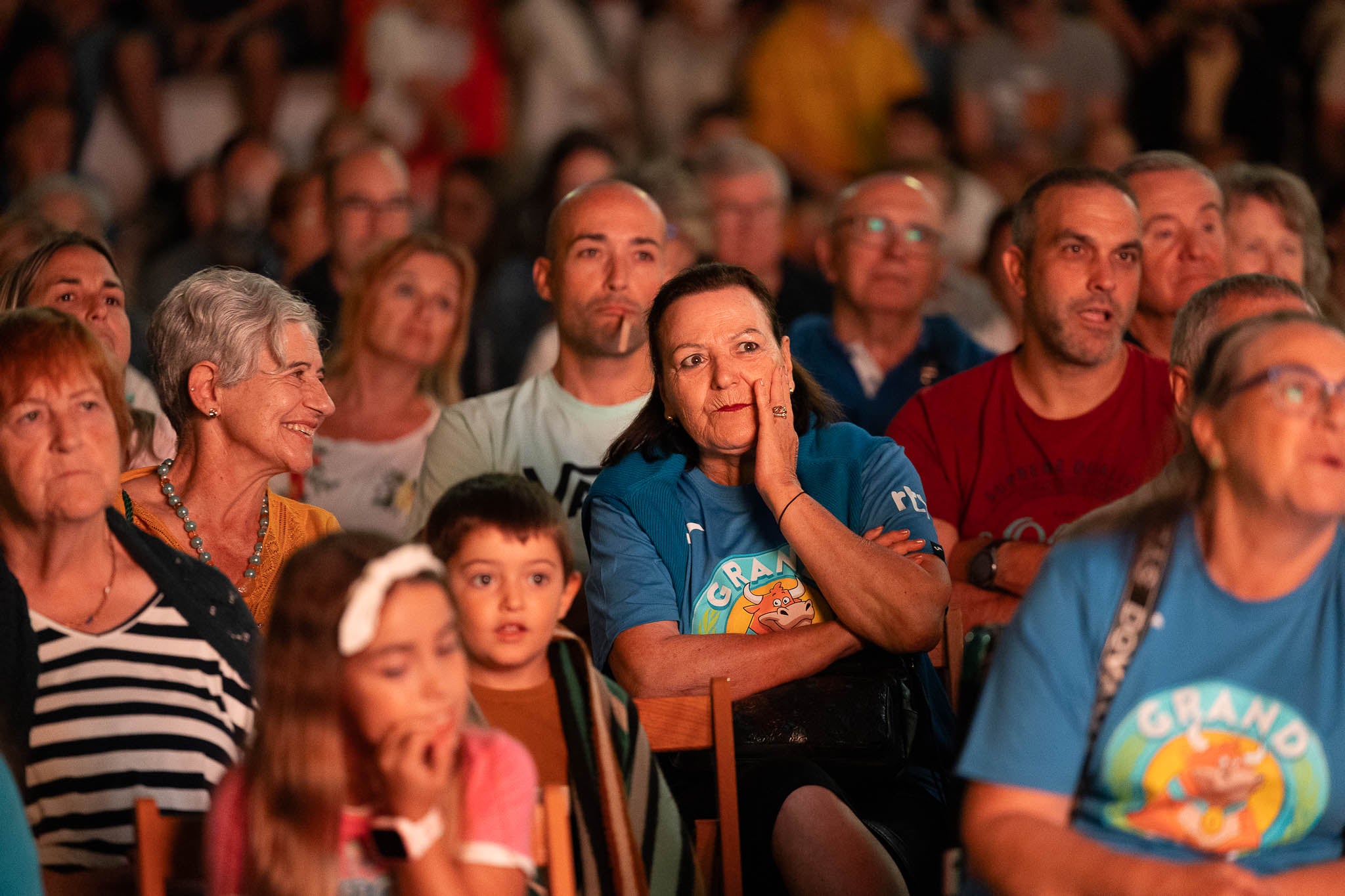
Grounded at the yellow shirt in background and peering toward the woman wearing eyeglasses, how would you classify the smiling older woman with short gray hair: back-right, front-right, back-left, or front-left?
front-right

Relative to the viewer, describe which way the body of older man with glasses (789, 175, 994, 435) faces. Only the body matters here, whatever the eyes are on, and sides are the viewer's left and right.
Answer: facing the viewer

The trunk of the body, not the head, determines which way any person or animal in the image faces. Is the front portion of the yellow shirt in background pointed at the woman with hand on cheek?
yes

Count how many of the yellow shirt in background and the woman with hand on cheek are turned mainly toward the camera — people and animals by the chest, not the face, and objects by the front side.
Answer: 2

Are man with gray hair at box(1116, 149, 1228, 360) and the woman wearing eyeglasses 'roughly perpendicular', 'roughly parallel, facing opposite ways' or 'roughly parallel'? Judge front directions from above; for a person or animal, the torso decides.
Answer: roughly parallel

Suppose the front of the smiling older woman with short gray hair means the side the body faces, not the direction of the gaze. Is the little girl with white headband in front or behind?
in front

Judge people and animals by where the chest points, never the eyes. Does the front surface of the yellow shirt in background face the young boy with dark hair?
yes

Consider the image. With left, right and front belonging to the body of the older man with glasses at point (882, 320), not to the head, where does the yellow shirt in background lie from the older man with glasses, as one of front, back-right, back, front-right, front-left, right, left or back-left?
back

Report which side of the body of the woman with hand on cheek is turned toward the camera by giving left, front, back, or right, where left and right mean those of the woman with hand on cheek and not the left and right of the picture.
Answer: front

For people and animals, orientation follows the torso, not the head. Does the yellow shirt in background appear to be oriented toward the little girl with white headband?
yes

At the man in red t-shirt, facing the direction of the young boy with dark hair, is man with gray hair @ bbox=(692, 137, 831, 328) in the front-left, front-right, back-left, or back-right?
back-right

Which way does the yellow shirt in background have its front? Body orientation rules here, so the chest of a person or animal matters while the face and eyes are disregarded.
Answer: toward the camera

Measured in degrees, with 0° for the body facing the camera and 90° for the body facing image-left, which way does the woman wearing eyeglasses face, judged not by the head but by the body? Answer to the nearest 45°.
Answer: approximately 315°

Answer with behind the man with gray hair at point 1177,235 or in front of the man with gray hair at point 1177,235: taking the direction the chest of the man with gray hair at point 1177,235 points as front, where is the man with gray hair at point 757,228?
behind

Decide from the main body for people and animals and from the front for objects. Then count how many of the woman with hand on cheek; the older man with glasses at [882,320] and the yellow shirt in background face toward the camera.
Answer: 3

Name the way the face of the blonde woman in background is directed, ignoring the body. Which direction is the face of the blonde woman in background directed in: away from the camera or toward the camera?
toward the camera

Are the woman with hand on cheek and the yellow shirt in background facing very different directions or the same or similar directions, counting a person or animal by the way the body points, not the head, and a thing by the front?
same or similar directions

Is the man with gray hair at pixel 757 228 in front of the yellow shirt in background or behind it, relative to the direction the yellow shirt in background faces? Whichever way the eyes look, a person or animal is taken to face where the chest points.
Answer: in front

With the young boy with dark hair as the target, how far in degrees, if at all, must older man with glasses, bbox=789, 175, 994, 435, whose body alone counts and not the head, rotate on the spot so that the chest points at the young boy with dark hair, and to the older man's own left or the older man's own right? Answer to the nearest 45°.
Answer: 0° — they already face them
